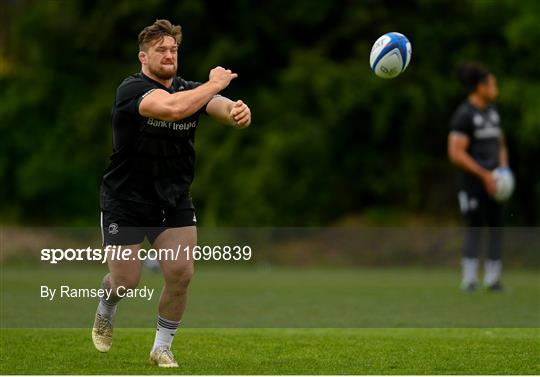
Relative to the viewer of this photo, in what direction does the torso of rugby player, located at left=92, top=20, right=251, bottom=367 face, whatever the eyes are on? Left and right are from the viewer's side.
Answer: facing the viewer and to the right of the viewer

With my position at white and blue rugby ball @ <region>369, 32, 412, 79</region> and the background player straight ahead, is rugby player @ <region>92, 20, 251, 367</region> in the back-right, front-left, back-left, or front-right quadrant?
back-left

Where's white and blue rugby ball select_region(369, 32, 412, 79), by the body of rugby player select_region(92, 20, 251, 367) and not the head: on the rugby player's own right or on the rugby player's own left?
on the rugby player's own left

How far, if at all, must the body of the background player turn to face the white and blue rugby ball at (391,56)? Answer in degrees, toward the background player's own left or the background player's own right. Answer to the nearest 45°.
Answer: approximately 45° to the background player's own right

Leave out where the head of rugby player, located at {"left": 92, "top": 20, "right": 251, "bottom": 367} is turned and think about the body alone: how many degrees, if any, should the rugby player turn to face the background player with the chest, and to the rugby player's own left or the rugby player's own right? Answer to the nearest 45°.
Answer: approximately 90° to the rugby player's own left
